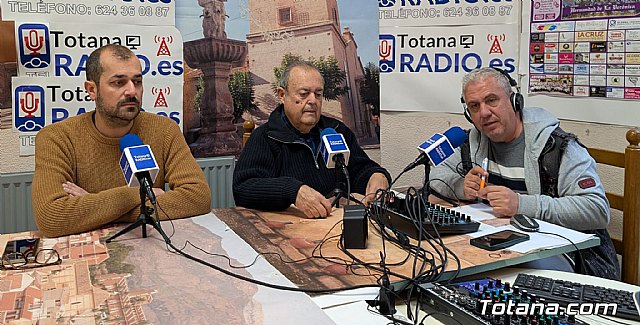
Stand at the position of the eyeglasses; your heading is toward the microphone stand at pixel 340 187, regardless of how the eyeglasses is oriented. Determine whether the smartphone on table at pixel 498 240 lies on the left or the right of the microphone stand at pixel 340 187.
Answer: right

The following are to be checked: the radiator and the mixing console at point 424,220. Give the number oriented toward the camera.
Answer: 1

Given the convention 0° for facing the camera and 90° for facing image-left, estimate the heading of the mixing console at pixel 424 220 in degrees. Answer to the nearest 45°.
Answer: approximately 225°

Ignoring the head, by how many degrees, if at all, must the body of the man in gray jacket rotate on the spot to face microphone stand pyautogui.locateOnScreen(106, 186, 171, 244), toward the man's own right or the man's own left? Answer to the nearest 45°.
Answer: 0° — they already face it

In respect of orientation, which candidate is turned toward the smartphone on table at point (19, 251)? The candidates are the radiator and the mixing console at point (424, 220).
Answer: the radiator

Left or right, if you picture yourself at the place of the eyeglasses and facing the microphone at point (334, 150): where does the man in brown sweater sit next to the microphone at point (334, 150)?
left

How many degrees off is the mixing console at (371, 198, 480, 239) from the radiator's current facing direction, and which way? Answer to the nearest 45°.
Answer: approximately 45° to its left

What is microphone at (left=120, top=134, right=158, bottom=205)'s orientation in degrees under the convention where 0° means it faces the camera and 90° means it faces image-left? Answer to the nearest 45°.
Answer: approximately 135°
